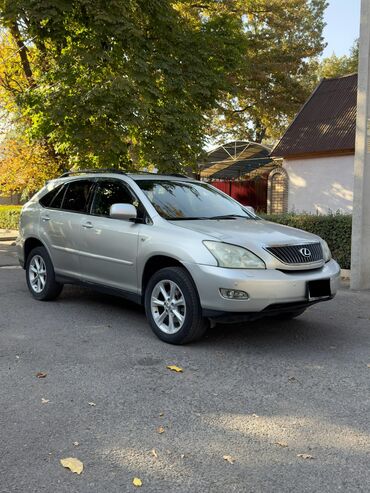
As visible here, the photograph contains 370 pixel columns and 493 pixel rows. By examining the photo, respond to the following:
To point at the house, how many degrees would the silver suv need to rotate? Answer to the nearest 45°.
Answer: approximately 135° to its left

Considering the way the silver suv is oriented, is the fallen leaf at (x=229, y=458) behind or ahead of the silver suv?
ahead

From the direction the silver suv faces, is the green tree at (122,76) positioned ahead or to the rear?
to the rear

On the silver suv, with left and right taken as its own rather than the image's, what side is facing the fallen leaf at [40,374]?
right

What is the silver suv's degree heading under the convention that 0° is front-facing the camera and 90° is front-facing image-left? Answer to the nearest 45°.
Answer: approximately 315°

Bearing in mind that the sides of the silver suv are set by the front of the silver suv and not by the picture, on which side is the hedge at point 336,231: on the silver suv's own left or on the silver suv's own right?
on the silver suv's own left

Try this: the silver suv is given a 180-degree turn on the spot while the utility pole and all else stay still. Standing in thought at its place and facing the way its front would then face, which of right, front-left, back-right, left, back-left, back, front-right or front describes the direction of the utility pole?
right

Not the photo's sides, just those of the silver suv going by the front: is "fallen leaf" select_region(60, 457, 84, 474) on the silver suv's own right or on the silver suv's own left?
on the silver suv's own right
